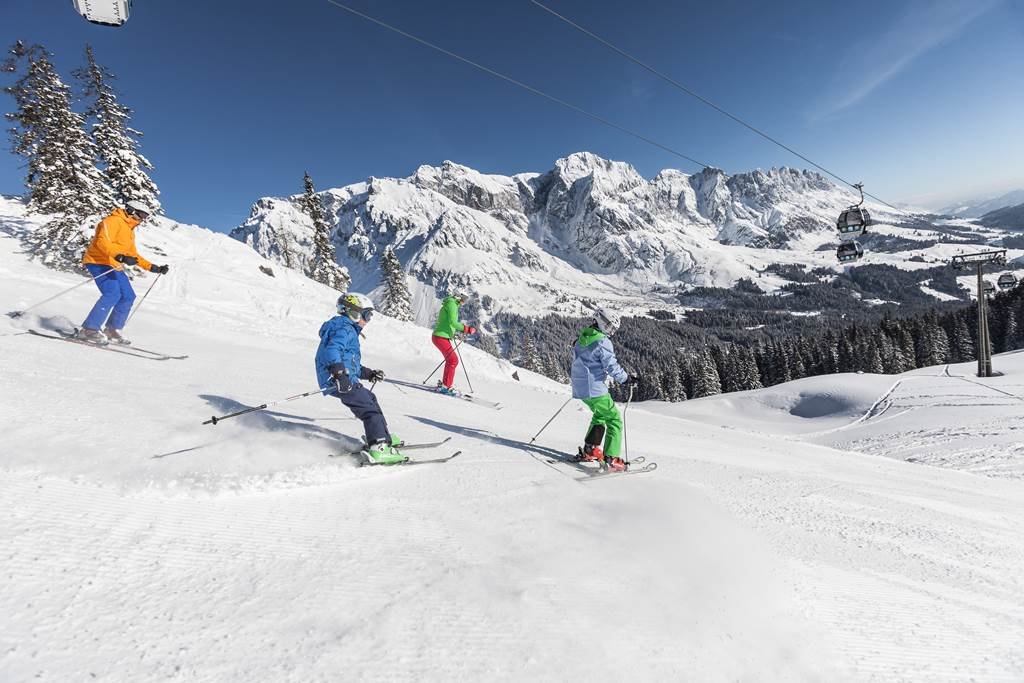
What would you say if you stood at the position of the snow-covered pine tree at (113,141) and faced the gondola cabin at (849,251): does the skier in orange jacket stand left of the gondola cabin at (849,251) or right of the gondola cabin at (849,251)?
right

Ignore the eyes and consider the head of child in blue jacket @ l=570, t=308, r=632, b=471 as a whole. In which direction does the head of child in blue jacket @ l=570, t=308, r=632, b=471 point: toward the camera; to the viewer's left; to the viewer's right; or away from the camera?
to the viewer's right

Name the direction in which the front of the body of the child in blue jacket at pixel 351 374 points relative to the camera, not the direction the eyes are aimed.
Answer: to the viewer's right

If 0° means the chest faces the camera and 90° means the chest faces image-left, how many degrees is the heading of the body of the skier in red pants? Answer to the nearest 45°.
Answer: approximately 270°

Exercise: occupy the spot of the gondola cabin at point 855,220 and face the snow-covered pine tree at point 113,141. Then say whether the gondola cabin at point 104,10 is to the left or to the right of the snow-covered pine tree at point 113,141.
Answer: left

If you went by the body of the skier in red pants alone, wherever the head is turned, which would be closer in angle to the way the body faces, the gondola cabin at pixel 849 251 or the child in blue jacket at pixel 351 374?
the gondola cabin

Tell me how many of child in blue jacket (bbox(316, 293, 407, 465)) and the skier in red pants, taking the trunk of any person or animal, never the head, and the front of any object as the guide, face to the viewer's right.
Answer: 2

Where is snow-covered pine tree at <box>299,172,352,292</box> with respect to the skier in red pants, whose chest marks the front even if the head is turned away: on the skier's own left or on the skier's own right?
on the skier's own left

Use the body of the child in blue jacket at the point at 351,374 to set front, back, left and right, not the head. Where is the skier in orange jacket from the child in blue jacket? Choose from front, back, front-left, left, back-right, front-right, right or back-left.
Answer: back-left
